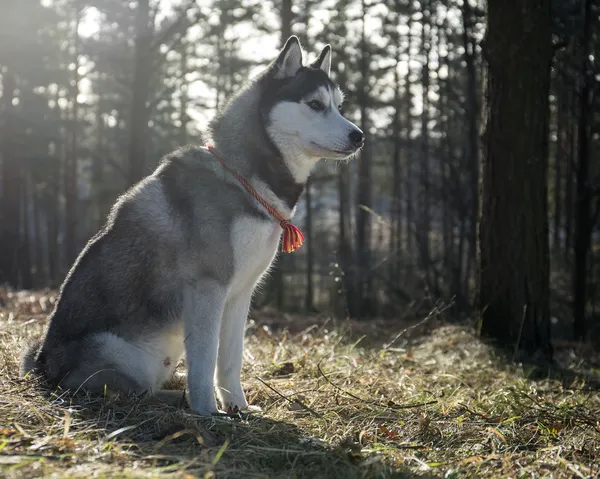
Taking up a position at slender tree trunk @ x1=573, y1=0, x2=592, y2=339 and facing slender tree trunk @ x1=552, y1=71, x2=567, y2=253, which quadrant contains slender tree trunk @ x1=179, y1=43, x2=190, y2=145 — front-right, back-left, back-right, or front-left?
front-left

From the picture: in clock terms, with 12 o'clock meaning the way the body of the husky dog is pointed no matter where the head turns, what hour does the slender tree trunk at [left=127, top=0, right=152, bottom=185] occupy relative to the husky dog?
The slender tree trunk is roughly at 9 o'clock from the husky dog.

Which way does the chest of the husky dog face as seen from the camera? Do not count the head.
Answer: to the viewer's right

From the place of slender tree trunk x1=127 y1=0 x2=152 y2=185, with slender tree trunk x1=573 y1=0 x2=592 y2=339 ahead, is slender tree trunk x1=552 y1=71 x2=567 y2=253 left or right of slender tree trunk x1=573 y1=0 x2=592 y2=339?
left

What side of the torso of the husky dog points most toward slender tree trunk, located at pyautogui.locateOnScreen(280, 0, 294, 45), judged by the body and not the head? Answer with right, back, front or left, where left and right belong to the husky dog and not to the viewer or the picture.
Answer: left

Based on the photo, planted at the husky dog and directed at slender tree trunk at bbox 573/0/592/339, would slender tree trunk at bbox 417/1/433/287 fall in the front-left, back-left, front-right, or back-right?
front-left

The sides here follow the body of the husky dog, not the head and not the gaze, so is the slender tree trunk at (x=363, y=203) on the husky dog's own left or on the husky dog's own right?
on the husky dog's own left
